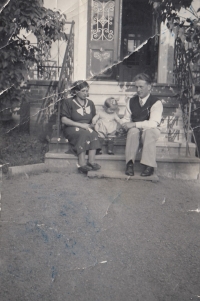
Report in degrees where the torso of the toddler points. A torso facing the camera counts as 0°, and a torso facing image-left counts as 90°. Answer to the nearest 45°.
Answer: approximately 0°

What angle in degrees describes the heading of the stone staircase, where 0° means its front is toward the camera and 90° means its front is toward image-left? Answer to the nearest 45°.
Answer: approximately 0°

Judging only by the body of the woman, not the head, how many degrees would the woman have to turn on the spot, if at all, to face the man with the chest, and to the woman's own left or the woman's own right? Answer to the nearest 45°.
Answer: approximately 45° to the woman's own left

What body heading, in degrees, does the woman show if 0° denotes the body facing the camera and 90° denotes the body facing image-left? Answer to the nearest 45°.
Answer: approximately 315°
